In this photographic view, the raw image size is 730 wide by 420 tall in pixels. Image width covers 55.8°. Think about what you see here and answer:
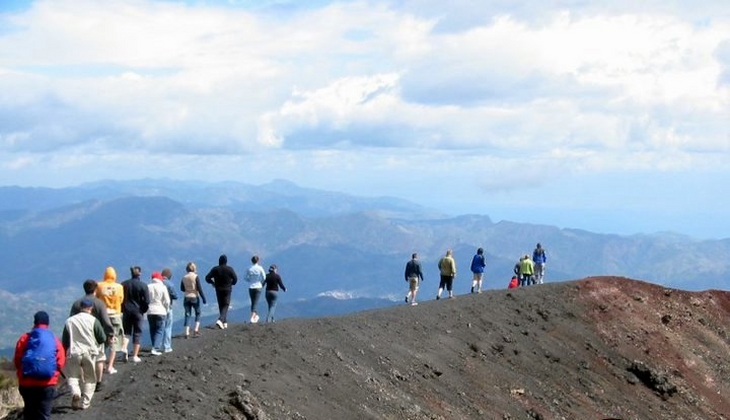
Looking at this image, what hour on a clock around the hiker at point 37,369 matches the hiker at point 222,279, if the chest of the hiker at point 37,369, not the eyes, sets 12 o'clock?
the hiker at point 222,279 is roughly at 1 o'clock from the hiker at point 37,369.

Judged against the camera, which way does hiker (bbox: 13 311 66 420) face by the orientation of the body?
away from the camera

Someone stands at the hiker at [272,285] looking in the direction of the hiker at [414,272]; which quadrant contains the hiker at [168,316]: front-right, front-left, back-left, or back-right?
back-right

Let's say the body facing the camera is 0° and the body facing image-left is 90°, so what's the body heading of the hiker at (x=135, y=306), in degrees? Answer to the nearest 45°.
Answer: approximately 225°
